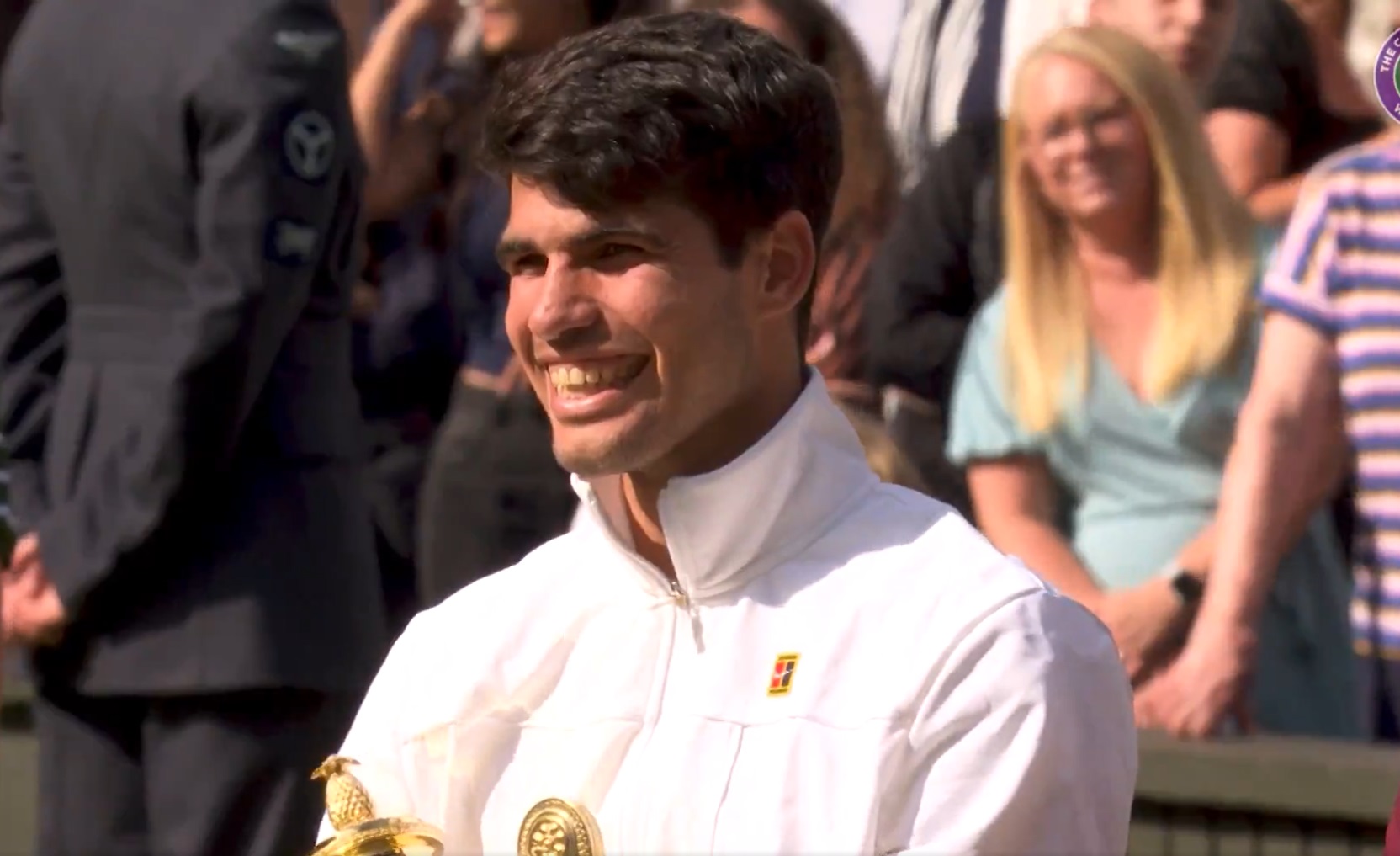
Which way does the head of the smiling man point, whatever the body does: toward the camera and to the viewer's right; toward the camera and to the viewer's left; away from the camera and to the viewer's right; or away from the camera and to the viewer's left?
toward the camera and to the viewer's left

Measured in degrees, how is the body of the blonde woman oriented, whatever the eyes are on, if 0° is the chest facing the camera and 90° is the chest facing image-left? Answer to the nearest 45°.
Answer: approximately 0°

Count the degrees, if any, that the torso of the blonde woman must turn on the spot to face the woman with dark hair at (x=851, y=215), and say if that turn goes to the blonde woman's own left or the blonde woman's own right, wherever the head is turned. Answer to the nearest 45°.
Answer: approximately 135° to the blonde woman's own right

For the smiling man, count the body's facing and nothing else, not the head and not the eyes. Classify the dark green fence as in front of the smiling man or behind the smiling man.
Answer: behind

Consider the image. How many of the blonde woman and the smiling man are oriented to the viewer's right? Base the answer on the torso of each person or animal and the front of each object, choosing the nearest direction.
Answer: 0

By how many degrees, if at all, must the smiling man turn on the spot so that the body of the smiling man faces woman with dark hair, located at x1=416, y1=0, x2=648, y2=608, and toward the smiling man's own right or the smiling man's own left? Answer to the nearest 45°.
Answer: approximately 135° to the smiling man's own right

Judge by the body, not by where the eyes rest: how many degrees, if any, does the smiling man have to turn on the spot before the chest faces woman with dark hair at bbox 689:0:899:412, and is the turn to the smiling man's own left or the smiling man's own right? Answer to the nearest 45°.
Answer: approximately 135° to the smiling man's own right

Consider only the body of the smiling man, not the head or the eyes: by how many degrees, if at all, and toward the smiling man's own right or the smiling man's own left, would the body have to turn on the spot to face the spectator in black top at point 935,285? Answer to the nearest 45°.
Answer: approximately 135° to the smiling man's own right

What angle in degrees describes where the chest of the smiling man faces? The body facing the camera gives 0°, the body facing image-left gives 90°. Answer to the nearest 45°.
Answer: approximately 45°

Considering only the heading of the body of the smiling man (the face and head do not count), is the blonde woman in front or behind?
behind
